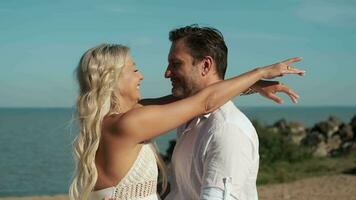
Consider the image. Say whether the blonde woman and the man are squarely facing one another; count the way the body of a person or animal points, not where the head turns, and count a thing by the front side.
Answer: yes

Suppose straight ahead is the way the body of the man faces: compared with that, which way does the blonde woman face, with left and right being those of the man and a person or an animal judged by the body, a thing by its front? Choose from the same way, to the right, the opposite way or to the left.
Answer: the opposite way

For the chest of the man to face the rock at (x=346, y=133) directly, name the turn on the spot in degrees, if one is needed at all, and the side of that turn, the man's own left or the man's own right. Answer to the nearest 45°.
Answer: approximately 90° to the man's own right

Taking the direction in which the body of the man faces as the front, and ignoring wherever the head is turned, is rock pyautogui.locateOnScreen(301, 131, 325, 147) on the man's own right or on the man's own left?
on the man's own right

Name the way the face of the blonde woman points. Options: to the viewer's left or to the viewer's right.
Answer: to the viewer's right

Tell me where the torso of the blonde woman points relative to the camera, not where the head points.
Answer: to the viewer's right

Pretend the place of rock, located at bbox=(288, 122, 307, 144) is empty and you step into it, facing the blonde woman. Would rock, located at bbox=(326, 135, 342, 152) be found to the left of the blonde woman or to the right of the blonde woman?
left

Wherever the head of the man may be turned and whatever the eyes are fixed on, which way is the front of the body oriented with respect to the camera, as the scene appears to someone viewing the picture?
to the viewer's left

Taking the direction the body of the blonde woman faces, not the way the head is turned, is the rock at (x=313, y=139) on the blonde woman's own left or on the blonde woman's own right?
on the blonde woman's own left
